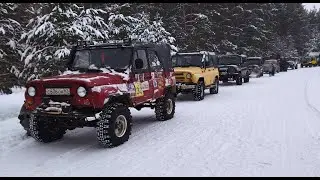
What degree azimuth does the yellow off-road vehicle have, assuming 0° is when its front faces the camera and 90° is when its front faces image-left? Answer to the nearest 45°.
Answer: approximately 45°

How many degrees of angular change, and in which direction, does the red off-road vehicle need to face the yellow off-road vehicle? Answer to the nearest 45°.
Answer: approximately 180°

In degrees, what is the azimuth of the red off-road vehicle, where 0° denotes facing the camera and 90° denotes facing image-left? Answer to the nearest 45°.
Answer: approximately 45°

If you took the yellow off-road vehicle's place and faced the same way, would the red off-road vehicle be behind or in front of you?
in front

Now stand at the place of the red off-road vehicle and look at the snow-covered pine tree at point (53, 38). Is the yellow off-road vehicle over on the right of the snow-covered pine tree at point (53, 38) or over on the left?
right

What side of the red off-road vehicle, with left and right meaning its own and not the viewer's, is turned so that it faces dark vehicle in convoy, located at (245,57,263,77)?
back

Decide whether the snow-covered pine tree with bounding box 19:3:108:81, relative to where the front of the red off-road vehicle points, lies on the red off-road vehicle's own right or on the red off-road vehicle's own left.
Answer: on the red off-road vehicle's own right

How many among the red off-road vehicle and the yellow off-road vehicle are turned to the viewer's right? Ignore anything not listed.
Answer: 0

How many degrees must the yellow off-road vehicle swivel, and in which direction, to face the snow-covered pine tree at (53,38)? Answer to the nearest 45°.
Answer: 0° — it already faces it

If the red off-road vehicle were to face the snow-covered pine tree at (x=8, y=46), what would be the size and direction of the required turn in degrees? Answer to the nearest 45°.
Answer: approximately 90° to its right
